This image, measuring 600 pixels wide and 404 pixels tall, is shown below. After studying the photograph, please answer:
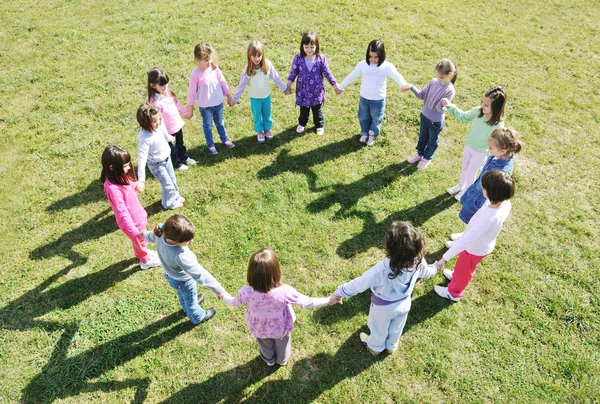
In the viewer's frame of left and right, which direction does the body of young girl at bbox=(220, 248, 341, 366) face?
facing away from the viewer

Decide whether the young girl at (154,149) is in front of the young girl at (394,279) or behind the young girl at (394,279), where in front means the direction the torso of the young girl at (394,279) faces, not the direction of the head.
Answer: in front

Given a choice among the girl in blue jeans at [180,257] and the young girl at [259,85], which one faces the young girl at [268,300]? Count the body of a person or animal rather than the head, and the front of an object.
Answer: the young girl at [259,85]

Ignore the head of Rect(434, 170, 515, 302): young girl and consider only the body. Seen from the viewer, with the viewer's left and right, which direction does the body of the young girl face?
facing to the left of the viewer

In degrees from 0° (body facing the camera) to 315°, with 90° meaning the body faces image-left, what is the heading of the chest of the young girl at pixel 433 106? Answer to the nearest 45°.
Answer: approximately 45°

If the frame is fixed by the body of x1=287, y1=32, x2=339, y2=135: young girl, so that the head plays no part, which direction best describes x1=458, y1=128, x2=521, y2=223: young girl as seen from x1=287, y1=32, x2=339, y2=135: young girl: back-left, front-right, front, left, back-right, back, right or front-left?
front-left

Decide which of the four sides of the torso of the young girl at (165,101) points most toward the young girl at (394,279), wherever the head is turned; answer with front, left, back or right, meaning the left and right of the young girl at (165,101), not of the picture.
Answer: front

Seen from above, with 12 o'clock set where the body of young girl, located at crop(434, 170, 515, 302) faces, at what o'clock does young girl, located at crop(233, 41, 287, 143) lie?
young girl, located at crop(233, 41, 287, 143) is roughly at 1 o'clock from young girl, located at crop(434, 170, 515, 302).

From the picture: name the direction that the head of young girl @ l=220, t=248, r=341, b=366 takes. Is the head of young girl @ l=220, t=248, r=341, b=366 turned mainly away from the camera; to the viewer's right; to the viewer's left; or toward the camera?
away from the camera

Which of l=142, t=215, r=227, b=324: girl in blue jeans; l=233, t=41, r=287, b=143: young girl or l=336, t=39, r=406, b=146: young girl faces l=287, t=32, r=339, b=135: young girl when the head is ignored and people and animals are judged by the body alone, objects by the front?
the girl in blue jeans

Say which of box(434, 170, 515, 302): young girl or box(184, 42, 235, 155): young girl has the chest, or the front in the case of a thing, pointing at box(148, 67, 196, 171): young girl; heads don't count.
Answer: box(434, 170, 515, 302): young girl

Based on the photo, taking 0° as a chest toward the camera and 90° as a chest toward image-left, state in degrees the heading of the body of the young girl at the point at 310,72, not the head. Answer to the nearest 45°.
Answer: approximately 0°

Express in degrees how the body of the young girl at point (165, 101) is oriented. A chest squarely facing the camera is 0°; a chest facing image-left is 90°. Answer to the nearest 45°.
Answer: approximately 315°

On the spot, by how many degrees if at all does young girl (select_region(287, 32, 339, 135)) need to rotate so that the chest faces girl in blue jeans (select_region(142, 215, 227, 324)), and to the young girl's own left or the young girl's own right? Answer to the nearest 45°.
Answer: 0° — they already face them

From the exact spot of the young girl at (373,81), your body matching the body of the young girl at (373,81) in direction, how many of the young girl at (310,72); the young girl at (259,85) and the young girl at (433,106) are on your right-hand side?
2

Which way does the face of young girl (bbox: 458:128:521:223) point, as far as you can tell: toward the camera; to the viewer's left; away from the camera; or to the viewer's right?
to the viewer's left

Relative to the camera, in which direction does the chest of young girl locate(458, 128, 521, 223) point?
to the viewer's left

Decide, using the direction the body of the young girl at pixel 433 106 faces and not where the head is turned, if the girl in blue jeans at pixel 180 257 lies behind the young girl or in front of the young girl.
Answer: in front

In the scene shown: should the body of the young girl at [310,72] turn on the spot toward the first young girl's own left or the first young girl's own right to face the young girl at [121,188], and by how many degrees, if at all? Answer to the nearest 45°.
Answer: approximately 45° to the first young girl's own right

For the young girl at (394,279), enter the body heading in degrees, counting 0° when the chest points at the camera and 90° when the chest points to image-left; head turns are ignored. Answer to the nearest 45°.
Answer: approximately 135°
